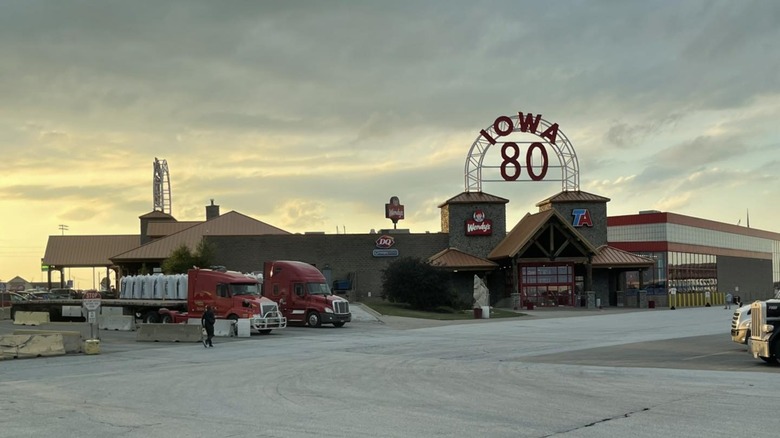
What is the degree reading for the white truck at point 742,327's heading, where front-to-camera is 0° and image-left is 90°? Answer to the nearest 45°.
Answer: approximately 45°

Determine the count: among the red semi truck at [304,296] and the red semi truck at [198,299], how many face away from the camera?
0

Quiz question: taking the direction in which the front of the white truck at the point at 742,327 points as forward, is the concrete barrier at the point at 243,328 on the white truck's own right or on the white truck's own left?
on the white truck's own right

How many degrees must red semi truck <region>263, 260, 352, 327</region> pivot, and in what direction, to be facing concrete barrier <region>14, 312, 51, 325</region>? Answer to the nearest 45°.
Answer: approximately 135° to its right

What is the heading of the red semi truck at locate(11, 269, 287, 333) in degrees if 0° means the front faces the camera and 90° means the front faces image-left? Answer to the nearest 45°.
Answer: approximately 315°

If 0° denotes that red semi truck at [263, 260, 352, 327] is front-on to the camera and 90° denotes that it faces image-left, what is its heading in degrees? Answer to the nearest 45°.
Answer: approximately 315°

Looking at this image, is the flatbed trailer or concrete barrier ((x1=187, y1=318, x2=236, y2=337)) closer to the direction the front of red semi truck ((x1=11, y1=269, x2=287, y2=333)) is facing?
the concrete barrier

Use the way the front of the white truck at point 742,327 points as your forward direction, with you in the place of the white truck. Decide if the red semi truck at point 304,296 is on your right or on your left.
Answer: on your right

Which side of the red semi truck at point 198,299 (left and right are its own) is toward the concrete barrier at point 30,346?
right
